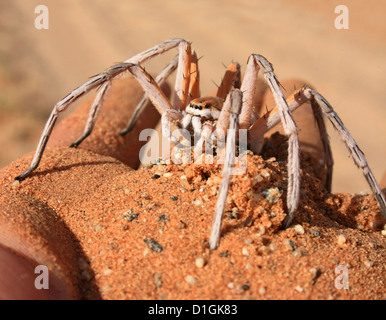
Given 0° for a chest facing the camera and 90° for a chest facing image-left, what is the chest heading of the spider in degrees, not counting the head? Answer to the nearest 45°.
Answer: approximately 45°

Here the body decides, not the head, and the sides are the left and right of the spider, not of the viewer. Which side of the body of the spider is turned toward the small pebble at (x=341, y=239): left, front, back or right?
left
